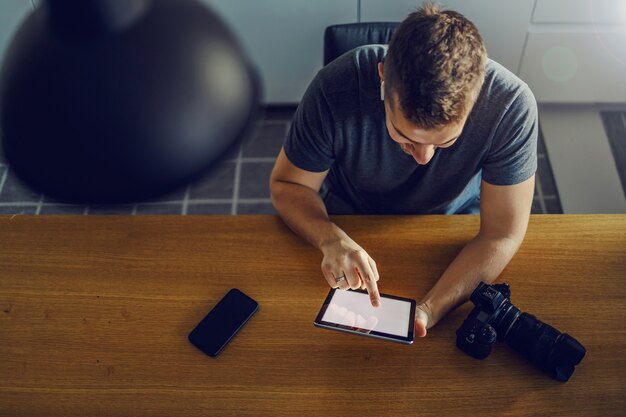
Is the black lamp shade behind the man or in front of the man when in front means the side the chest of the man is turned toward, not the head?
in front

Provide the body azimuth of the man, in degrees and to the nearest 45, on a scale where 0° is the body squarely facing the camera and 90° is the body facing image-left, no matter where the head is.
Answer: approximately 0°
